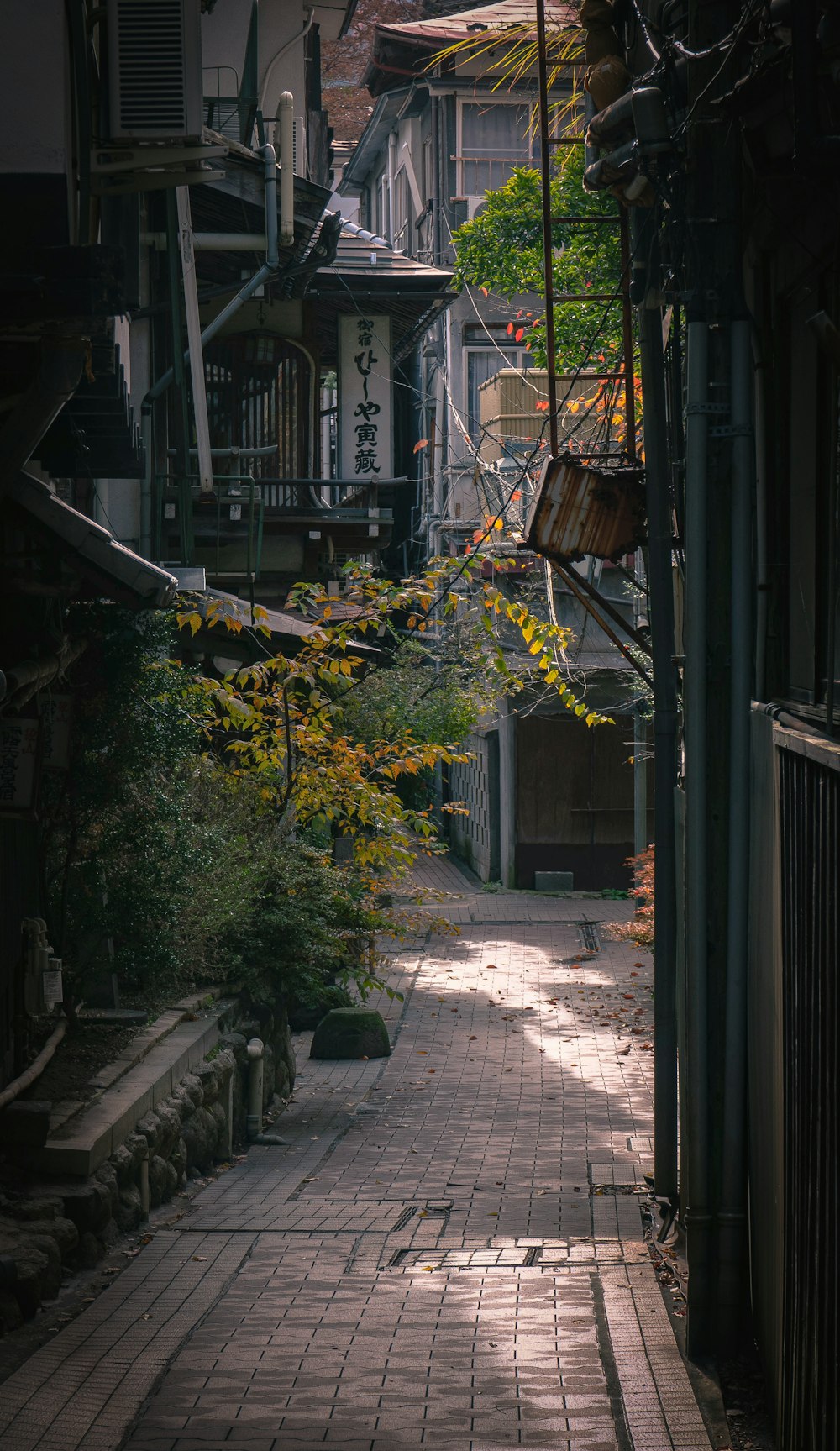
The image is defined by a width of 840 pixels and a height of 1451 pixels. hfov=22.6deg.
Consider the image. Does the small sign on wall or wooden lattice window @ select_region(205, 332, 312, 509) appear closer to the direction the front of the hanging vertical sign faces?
the small sign on wall

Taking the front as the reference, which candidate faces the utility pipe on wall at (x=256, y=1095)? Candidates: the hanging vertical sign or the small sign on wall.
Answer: the hanging vertical sign

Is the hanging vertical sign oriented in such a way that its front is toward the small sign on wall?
yes

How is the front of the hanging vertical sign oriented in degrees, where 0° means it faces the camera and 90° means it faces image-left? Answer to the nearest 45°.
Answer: approximately 0°
